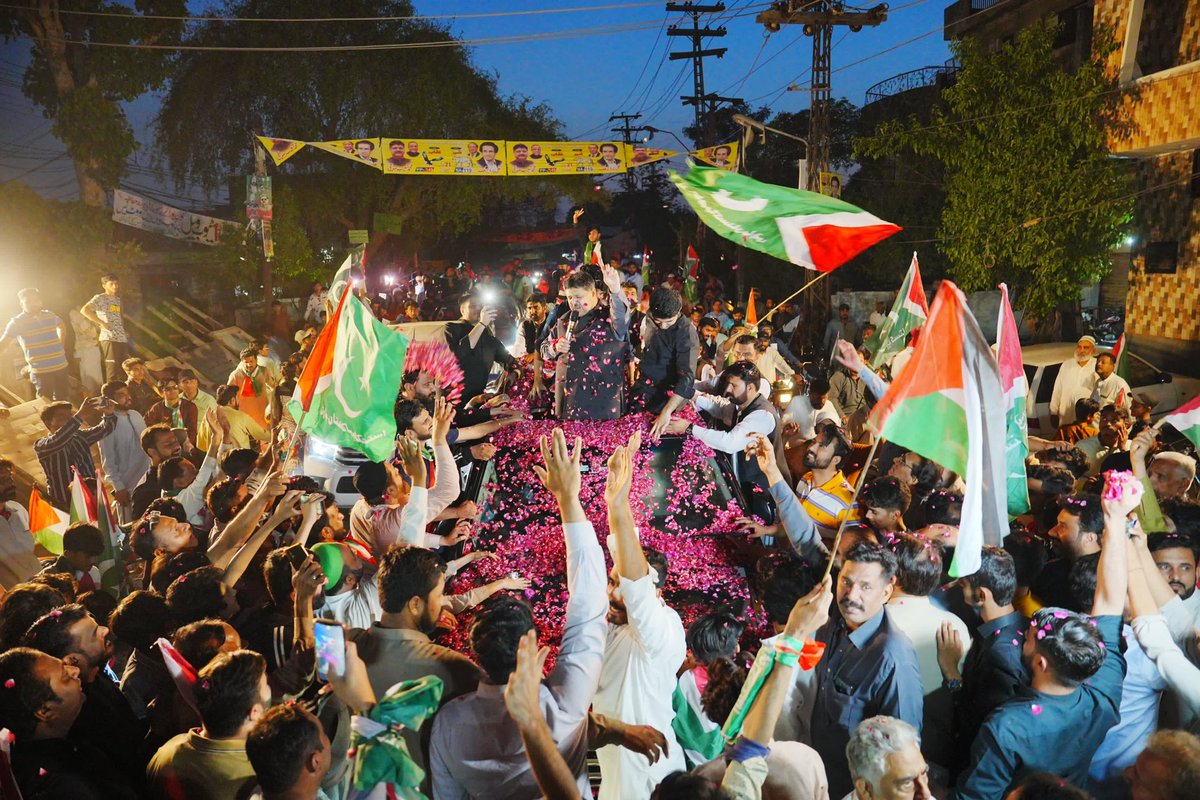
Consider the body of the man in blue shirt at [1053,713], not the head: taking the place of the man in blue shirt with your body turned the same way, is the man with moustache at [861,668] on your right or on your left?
on your left

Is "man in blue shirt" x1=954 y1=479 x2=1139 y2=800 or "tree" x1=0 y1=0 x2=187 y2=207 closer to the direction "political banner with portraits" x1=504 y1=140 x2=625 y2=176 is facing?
the man in blue shirt

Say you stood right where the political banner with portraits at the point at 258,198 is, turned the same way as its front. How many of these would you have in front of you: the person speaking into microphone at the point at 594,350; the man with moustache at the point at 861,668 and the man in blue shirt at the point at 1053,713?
3

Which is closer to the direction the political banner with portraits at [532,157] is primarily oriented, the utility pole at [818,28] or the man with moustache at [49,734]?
the man with moustache

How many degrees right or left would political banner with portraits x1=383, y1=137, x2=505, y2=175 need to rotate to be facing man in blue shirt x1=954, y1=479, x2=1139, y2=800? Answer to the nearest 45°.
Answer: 0° — it already faces them

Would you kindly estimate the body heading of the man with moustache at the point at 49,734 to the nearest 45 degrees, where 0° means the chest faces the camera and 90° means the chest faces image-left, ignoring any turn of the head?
approximately 270°

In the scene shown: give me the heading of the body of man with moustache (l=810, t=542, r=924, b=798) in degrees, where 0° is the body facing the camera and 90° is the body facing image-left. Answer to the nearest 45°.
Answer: approximately 45°

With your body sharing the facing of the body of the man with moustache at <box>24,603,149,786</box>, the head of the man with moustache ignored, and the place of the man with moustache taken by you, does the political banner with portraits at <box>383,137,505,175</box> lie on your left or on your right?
on your left

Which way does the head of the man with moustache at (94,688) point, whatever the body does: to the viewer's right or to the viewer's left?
to the viewer's right
